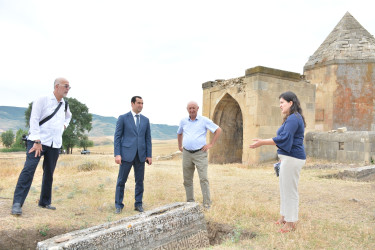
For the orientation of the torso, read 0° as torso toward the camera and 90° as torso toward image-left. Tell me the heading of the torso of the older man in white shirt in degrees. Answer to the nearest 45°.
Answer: approximately 315°

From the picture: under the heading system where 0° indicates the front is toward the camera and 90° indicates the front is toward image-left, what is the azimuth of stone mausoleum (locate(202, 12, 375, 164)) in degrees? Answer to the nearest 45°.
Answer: approximately 45°

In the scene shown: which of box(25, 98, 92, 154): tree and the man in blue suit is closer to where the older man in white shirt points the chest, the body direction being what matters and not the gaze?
the man in blue suit

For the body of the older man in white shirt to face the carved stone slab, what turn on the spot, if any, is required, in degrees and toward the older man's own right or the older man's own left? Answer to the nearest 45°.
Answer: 0° — they already face it

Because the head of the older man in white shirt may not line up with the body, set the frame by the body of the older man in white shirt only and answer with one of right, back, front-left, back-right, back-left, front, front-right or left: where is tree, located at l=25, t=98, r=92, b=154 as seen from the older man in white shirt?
back-left

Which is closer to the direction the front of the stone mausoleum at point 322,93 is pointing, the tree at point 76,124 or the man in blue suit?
the man in blue suit

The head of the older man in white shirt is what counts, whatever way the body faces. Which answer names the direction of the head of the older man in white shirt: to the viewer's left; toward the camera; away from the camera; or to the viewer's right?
to the viewer's right
